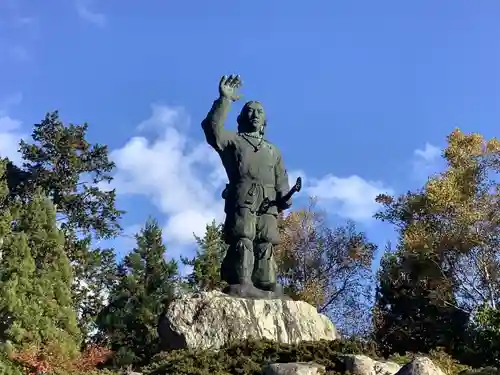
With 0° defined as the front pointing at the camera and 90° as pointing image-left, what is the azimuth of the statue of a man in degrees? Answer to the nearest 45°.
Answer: approximately 0°

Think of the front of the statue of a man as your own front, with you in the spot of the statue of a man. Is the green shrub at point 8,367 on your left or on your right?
on your right

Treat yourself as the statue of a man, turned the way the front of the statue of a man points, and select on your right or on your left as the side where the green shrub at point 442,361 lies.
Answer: on your left

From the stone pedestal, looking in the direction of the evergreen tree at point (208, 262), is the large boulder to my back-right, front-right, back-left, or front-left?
back-right

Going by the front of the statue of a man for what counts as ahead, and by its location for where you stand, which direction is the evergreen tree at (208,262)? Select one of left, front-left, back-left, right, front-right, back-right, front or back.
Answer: back

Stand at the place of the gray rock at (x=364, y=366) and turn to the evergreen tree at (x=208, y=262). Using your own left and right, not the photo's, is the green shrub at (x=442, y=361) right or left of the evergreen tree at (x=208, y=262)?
right
